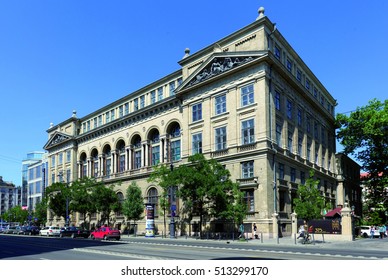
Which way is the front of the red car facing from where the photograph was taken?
facing away from the viewer and to the left of the viewer

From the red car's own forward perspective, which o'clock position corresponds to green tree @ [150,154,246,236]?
The green tree is roughly at 5 o'clock from the red car.

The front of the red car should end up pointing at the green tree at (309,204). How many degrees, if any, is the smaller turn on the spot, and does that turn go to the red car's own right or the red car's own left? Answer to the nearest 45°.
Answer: approximately 135° to the red car's own right
